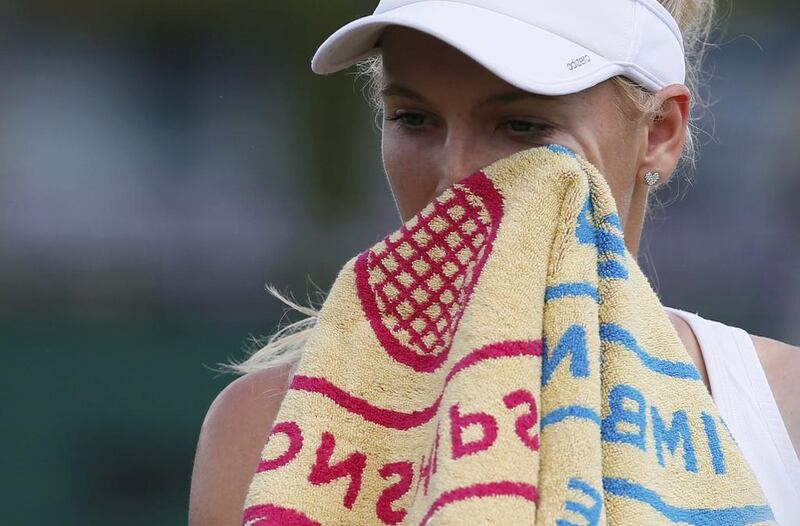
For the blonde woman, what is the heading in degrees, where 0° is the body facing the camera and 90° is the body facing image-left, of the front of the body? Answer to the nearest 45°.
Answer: approximately 45°
